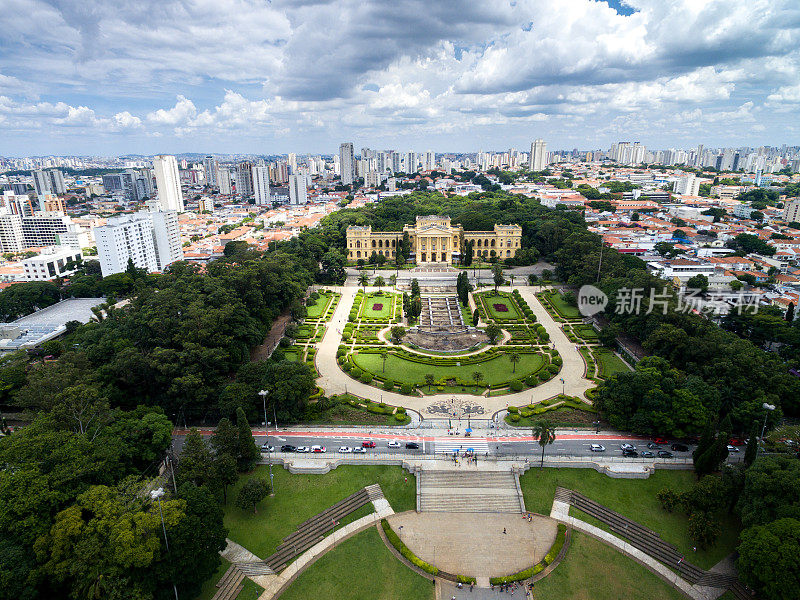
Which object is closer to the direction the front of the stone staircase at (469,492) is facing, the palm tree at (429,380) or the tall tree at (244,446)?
the tall tree

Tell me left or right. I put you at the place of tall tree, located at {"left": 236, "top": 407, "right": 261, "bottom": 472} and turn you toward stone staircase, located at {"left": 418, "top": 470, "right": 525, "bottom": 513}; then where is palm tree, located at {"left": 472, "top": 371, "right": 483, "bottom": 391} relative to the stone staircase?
left

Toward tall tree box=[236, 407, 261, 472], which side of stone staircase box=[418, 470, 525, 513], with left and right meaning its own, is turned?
right

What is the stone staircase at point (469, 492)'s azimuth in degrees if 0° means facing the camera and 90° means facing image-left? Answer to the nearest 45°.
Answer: approximately 0°

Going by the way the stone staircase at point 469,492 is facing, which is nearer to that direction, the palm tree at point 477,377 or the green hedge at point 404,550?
the green hedge

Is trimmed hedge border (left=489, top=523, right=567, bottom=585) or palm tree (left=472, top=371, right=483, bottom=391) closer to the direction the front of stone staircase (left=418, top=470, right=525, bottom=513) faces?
the trimmed hedge border

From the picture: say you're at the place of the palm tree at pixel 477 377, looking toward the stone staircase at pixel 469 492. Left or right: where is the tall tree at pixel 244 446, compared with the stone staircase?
right

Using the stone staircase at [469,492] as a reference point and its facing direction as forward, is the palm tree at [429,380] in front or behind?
behind

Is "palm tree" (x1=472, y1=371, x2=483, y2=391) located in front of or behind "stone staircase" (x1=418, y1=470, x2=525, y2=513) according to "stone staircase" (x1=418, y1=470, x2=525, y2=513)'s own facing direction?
behind

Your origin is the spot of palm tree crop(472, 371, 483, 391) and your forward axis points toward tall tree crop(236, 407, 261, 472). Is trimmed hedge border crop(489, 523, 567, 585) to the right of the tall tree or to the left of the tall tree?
left
